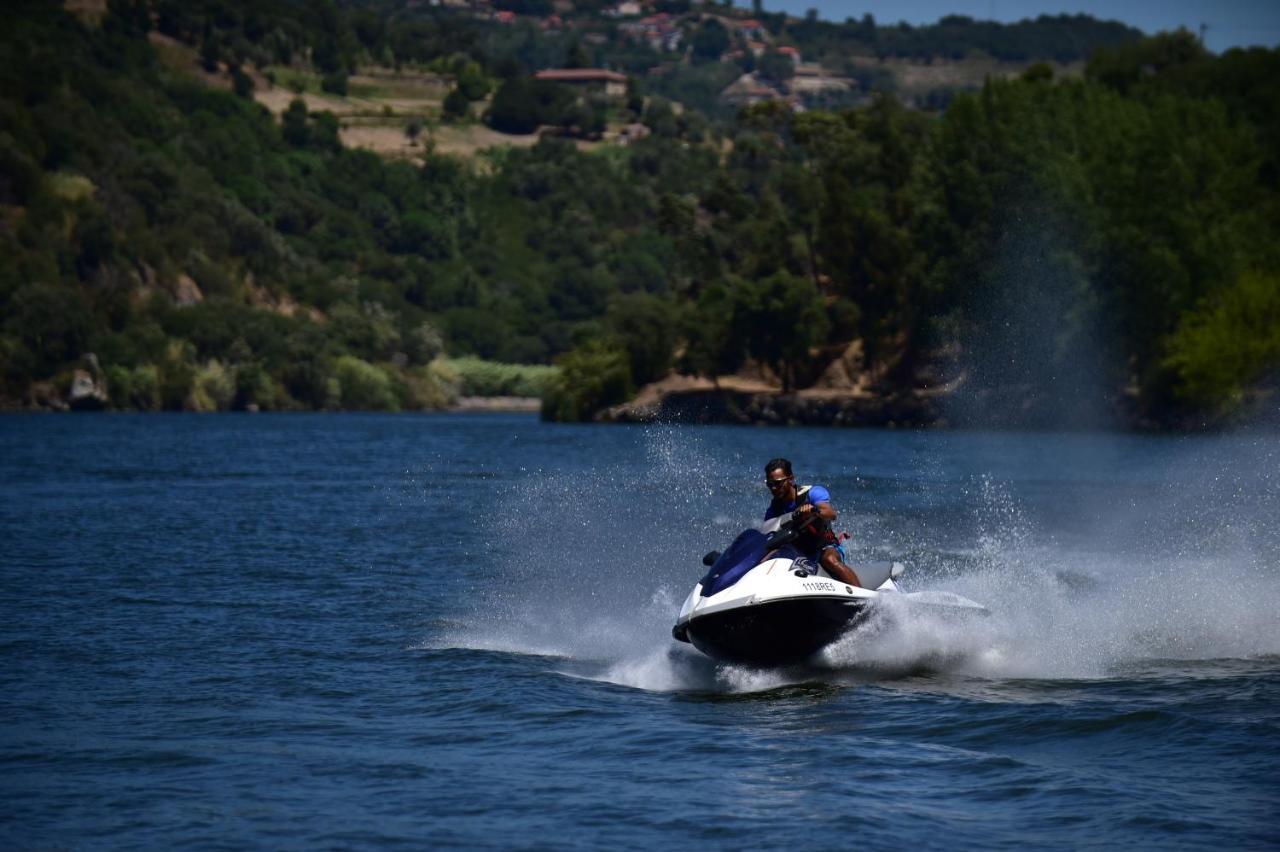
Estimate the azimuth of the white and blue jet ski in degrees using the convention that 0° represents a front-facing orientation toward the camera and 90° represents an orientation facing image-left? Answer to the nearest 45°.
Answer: approximately 45°

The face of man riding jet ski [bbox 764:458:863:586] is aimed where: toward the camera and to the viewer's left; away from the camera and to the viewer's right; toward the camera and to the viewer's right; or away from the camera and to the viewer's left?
toward the camera and to the viewer's left
